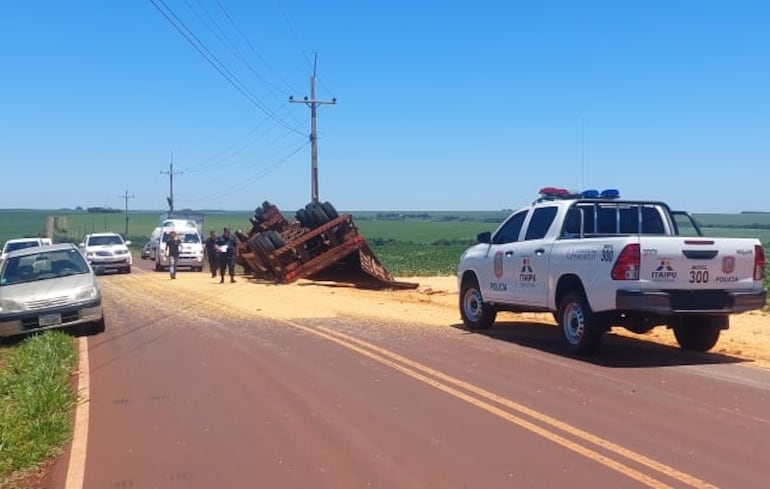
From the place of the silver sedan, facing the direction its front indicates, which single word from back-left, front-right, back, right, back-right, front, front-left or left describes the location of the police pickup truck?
front-left

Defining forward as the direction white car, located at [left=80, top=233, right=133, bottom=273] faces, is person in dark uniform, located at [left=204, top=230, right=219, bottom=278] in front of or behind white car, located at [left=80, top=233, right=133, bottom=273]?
in front

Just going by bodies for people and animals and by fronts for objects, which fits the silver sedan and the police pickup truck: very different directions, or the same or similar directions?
very different directions

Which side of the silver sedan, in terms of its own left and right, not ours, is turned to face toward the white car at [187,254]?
back

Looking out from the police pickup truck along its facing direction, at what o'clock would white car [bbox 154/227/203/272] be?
The white car is roughly at 12 o'clock from the police pickup truck.

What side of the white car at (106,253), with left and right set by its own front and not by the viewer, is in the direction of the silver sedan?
front

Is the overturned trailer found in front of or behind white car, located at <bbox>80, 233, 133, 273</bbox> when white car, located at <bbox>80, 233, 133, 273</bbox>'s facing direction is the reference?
in front

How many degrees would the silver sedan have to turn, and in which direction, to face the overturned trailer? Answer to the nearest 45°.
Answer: approximately 135° to its left

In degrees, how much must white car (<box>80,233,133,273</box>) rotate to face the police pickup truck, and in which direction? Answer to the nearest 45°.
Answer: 0° — it already faces it

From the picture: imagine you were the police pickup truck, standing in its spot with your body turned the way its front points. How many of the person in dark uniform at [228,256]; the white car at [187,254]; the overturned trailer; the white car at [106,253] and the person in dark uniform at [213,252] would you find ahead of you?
5

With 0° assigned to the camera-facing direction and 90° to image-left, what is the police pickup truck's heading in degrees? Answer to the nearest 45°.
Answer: approximately 135°

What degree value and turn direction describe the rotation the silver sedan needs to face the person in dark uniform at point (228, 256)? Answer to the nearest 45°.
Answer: approximately 135° to its left

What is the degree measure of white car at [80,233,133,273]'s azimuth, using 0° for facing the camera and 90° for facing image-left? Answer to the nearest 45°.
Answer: approximately 0°
